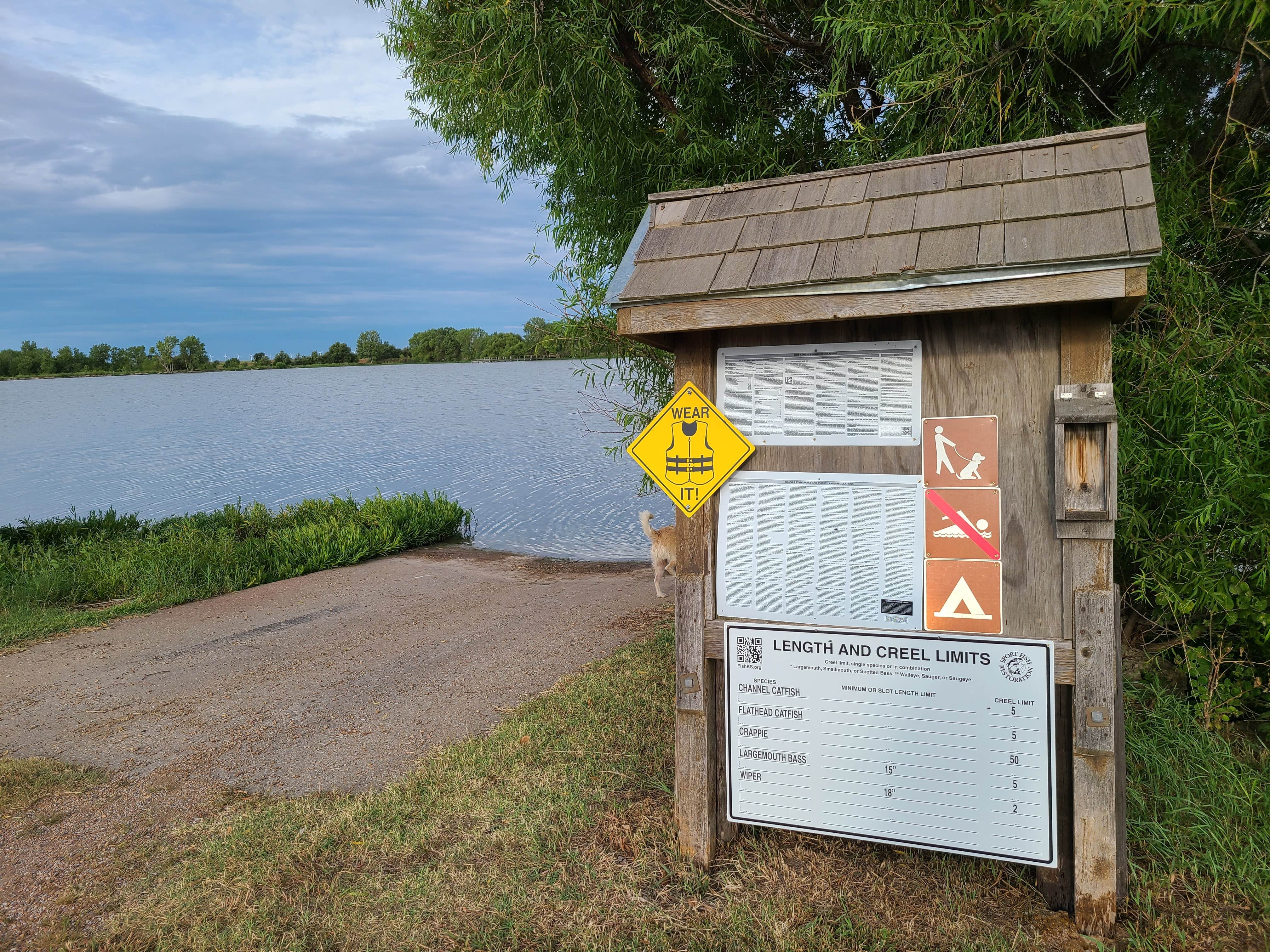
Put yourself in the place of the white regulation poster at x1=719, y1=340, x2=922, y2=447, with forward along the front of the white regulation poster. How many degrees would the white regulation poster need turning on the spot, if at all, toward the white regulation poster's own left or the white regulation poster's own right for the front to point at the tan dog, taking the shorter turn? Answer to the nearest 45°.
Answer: approximately 180°

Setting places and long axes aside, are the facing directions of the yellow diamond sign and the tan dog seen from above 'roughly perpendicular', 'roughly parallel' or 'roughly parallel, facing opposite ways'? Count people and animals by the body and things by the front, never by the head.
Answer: roughly perpendicular

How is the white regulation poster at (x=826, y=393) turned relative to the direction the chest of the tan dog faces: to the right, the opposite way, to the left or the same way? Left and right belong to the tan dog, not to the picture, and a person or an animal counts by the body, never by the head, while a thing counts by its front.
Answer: to the right

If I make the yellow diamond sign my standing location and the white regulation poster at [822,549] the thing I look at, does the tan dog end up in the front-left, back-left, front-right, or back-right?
back-left

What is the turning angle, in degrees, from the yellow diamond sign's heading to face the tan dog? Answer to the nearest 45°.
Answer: approximately 180°

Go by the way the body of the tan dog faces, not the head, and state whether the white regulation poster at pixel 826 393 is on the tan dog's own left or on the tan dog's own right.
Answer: on the tan dog's own right

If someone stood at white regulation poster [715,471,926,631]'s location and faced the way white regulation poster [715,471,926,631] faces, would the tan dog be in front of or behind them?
behind

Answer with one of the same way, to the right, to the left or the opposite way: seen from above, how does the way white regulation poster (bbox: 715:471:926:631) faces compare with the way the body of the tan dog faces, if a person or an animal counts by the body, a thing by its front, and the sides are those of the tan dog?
to the right

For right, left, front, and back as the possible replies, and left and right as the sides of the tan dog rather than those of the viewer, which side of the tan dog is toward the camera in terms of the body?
right

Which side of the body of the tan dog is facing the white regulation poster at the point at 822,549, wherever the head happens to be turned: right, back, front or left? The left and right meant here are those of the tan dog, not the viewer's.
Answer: right
